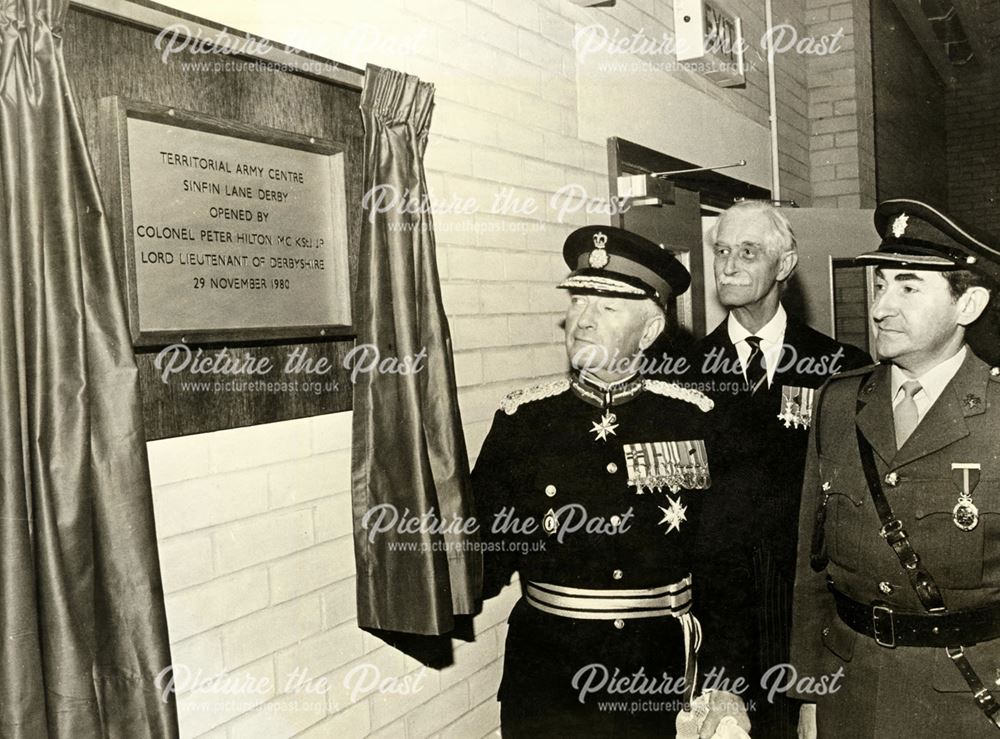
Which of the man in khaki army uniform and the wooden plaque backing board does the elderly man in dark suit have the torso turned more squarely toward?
the wooden plaque backing board

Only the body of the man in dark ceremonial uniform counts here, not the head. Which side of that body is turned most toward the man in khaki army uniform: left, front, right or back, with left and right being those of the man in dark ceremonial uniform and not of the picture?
left

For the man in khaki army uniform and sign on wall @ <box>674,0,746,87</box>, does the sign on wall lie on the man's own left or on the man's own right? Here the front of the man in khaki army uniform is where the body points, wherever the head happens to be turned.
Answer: on the man's own right

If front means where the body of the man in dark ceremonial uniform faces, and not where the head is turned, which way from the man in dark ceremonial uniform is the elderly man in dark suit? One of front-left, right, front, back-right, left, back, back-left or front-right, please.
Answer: back-left

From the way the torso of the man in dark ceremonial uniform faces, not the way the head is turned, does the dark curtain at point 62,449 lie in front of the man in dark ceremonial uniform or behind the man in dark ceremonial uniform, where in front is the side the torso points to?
in front

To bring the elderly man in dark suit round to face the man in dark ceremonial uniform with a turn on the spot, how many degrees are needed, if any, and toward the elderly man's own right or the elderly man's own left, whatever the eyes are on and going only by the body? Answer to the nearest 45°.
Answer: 0° — they already face them

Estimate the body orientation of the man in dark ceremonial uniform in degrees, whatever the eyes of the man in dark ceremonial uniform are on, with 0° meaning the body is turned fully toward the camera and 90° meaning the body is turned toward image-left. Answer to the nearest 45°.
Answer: approximately 0°

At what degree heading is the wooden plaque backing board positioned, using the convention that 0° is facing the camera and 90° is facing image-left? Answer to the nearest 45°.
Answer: approximately 315°
